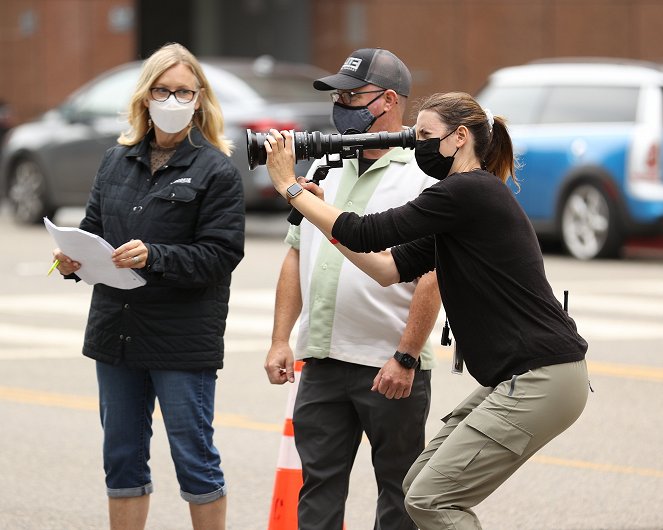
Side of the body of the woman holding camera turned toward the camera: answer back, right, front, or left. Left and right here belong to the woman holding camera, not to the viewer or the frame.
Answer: left

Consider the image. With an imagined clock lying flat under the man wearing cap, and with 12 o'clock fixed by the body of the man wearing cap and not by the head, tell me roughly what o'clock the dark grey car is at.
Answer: The dark grey car is roughly at 4 o'clock from the man wearing cap.

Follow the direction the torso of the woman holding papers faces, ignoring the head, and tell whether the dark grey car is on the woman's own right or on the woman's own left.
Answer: on the woman's own right

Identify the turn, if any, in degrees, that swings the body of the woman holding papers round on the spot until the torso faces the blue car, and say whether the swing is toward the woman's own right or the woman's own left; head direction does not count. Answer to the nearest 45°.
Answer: approximately 180°

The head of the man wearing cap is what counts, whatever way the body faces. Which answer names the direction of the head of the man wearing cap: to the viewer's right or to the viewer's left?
to the viewer's left

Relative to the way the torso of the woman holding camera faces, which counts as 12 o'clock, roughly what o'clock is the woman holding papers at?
The woman holding papers is roughly at 1 o'clock from the woman holding camera.

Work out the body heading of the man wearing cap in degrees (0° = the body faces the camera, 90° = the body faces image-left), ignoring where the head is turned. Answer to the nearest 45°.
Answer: approximately 45°

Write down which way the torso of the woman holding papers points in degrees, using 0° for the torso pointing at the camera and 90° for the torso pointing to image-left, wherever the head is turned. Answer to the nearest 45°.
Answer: approximately 45°

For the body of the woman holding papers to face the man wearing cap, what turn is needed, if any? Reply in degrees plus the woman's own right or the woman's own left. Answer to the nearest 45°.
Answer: approximately 90° to the woman's own left
